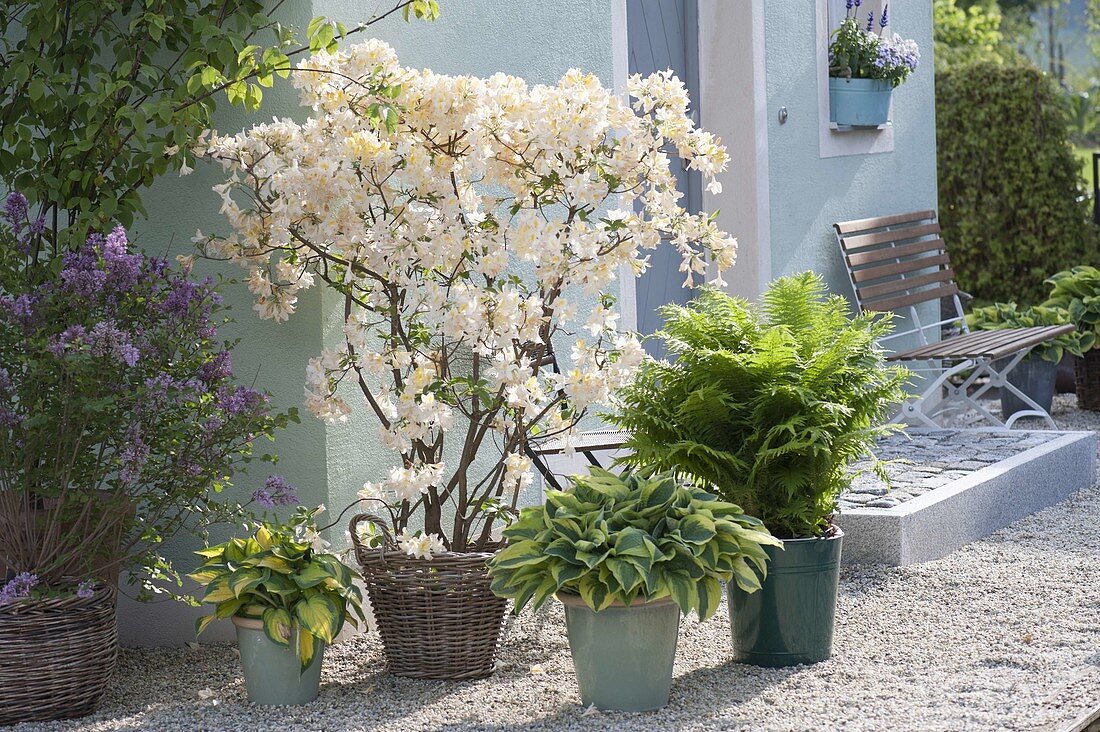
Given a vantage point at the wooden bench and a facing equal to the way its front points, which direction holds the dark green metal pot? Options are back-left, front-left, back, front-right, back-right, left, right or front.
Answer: front-right

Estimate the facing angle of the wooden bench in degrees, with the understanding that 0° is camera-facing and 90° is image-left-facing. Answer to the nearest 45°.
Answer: approximately 315°

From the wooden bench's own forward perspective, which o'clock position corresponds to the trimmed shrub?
The trimmed shrub is roughly at 8 o'clock from the wooden bench.

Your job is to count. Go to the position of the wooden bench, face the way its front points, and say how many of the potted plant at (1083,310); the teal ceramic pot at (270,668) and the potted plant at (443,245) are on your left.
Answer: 1

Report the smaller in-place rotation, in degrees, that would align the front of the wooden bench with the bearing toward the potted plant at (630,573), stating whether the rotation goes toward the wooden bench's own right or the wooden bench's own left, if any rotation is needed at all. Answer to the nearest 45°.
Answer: approximately 45° to the wooden bench's own right

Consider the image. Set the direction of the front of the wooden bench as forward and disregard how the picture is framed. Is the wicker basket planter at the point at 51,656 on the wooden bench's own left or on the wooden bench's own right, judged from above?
on the wooden bench's own right

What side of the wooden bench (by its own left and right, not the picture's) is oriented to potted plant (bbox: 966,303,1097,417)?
left

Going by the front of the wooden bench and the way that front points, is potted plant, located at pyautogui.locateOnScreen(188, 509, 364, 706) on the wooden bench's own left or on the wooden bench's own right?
on the wooden bench's own right

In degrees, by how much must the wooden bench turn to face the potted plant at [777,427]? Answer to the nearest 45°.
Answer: approximately 45° to its right
